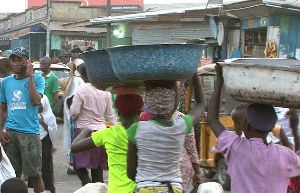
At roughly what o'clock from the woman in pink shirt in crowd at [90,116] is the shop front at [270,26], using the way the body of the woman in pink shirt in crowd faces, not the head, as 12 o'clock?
The shop front is roughly at 1 o'clock from the woman in pink shirt in crowd.

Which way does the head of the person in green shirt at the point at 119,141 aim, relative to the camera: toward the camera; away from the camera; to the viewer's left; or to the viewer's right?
away from the camera

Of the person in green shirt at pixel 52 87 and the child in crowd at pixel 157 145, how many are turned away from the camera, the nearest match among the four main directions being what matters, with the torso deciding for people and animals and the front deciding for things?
1

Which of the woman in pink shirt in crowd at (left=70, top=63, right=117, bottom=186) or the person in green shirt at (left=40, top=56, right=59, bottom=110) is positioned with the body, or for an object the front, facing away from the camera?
the woman in pink shirt in crowd

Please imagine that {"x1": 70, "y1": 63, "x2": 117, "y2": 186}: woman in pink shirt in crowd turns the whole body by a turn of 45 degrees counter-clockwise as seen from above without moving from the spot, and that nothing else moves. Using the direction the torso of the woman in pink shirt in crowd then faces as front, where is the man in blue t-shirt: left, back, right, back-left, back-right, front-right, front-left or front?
left

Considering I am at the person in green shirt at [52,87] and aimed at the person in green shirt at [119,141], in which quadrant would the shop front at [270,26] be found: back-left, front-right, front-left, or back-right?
back-left

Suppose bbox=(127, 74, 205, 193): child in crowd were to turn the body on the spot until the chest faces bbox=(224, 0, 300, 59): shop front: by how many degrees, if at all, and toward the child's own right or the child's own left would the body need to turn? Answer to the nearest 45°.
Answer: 0° — they already face it

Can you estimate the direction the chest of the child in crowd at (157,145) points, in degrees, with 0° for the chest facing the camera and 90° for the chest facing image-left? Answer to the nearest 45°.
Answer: approximately 180°

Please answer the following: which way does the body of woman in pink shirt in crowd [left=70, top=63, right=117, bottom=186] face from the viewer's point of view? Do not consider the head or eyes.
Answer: away from the camera

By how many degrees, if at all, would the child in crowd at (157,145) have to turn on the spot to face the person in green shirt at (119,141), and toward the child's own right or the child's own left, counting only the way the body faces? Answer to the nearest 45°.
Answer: approximately 45° to the child's own left

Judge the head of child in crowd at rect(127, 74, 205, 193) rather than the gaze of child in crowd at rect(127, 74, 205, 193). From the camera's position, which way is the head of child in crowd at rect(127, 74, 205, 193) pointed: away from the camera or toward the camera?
away from the camera

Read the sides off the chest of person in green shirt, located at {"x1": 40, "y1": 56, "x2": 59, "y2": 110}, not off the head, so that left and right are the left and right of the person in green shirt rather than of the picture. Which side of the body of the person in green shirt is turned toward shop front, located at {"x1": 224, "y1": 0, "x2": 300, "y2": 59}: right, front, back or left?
back
